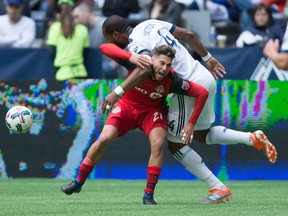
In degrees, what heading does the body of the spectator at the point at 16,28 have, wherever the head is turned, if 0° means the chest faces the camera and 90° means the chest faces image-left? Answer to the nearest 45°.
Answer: approximately 0°

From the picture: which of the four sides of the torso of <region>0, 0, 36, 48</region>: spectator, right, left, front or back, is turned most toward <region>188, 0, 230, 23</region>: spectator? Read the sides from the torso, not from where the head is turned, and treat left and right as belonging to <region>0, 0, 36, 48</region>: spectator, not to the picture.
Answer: left

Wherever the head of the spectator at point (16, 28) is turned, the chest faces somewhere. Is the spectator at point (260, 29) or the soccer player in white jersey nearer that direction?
the soccer player in white jersey

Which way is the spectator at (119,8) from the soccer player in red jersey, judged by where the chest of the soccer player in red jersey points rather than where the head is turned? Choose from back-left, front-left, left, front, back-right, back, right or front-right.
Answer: back

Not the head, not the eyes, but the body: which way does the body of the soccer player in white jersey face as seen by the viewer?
to the viewer's left

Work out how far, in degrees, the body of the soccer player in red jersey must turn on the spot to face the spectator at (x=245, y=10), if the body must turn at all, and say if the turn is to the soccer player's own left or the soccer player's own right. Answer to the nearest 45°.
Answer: approximately 180°
